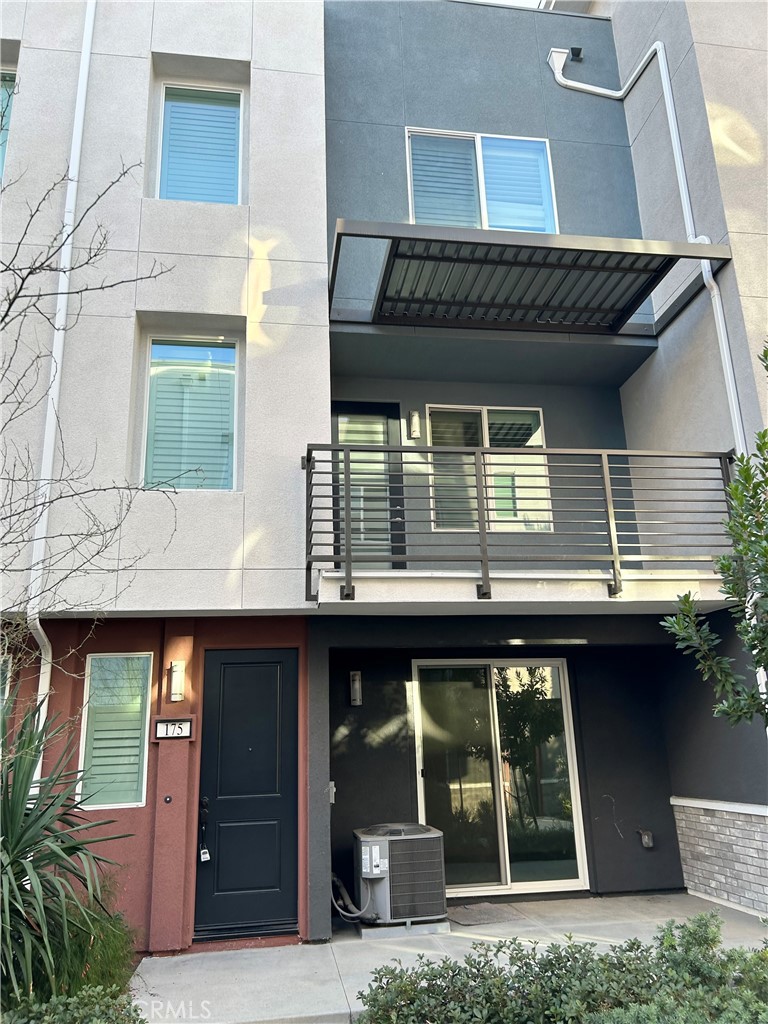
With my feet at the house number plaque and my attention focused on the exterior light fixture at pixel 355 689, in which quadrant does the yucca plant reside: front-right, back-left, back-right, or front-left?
back-right

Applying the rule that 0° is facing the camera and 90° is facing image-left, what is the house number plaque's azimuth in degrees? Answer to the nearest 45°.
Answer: approximately 0°

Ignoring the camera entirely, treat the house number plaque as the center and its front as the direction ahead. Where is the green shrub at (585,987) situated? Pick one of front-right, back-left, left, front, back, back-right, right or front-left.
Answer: front-left

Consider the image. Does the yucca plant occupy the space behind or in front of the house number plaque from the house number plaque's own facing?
in front

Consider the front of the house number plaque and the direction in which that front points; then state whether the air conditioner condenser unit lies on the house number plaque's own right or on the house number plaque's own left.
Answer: on the house number plaque's own left

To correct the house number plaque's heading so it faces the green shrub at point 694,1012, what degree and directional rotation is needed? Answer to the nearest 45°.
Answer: approximately 45° to its left

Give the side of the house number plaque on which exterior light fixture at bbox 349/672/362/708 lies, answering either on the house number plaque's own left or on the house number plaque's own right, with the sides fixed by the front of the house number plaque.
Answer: on the house number plaque's own left

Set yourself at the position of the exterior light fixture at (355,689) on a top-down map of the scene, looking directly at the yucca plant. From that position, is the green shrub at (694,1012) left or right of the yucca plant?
left

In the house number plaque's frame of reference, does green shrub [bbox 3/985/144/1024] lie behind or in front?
in front
